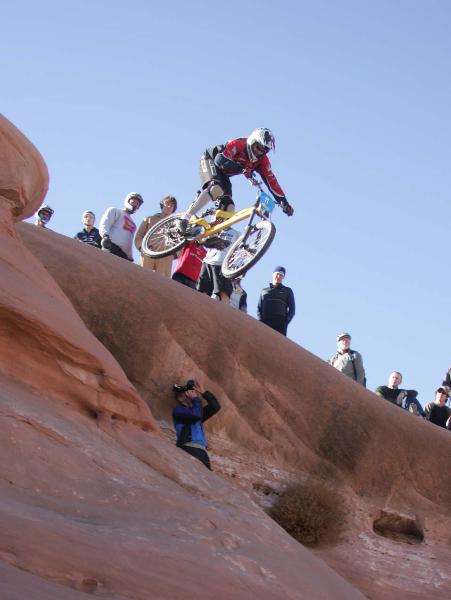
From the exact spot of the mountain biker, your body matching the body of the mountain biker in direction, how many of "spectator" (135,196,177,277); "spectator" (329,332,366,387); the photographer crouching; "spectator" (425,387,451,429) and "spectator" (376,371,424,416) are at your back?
1

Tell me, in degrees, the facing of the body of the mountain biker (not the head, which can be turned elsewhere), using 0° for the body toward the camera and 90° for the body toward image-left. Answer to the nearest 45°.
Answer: approximately 315°

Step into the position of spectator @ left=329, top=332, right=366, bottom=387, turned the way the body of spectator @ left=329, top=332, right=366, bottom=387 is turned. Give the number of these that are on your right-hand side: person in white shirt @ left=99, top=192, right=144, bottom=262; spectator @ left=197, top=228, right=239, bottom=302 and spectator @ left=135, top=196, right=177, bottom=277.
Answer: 3

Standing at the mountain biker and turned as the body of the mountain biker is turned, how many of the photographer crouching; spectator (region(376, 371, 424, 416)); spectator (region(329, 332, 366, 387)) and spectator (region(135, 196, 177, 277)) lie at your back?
1

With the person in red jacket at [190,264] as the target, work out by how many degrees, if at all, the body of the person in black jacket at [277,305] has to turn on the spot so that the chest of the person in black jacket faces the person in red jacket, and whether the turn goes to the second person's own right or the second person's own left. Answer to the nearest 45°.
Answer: approximately 90° to the second person's own right

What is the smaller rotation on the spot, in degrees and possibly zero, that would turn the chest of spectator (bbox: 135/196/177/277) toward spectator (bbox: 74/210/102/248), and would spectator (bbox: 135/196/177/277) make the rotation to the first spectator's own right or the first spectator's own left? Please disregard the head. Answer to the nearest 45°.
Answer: approximately 90° to the first spectator's own right

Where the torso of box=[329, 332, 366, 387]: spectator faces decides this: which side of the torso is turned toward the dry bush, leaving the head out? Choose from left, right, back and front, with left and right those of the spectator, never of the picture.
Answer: front

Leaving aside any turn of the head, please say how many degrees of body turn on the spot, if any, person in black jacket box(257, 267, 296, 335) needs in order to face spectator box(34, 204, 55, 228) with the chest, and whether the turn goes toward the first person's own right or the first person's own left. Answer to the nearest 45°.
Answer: approximately 90° to the first person's own right

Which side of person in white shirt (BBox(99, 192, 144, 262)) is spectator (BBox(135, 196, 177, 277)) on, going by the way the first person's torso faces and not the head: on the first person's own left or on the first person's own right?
on the first person's own left

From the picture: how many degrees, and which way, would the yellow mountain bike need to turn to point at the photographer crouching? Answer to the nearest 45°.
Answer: approximately 45° to its right

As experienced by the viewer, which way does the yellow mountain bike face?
facing the viewer and to the right of the viewer

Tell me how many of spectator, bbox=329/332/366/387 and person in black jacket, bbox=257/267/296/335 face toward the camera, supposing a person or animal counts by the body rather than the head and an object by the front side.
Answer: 2

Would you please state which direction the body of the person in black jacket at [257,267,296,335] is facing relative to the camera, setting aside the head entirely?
toward the camera

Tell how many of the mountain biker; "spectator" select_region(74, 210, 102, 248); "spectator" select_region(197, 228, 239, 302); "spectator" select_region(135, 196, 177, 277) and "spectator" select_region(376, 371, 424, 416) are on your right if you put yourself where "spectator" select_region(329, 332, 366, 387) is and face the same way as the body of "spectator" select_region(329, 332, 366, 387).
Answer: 4

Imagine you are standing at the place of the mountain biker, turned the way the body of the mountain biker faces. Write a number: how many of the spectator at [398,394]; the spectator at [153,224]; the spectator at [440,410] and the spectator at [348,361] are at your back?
1
